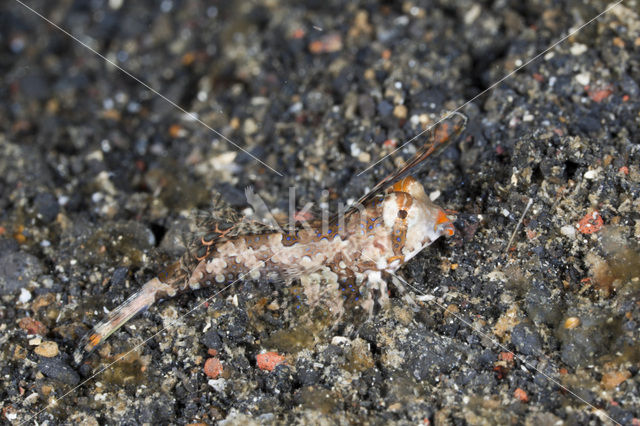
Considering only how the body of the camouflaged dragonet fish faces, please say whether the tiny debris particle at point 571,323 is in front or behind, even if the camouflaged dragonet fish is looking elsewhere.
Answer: in front

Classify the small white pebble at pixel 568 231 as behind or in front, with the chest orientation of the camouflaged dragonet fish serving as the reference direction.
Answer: in front

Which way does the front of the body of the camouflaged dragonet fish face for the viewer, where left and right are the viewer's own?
facing to the right of the viewer

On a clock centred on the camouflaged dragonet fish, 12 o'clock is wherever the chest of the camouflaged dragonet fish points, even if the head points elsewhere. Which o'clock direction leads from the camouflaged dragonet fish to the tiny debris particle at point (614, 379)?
The tiny debris particle is roughly at 1 o'clock from the camouflaged dragonet fish.

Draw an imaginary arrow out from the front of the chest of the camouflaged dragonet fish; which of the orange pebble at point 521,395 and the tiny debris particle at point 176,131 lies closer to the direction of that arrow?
the orange pebble

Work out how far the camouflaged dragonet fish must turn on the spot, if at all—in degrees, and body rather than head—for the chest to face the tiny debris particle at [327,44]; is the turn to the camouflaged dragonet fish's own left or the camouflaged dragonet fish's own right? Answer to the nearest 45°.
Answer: approximately 135° to the camouflaged dragonet fish's own left

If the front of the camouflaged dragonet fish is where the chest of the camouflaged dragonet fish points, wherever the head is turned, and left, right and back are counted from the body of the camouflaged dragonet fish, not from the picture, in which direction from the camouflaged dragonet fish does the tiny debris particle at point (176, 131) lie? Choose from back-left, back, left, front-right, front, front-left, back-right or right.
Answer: back-left
